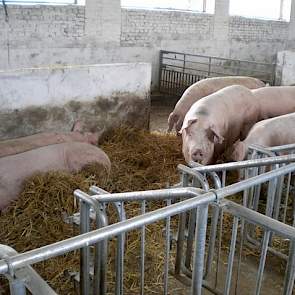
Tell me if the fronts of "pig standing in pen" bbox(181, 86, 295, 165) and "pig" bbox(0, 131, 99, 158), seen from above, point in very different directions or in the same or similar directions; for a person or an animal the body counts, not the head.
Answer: very different directions

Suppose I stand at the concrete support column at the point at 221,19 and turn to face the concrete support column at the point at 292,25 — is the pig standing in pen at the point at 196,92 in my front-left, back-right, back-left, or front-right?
back-right

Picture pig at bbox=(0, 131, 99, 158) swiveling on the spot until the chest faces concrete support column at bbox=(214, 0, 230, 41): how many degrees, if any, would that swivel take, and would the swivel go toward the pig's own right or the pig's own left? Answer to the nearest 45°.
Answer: approximately 45° to the pig's own left

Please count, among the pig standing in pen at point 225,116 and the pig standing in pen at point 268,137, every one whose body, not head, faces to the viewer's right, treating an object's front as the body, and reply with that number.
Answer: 0

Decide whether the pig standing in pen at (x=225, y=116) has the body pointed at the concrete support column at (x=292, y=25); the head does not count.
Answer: no

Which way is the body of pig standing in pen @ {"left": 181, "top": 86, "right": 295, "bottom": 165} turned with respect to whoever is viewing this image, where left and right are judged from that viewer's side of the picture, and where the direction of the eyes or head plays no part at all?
facing the viewer and to the left of the viewer

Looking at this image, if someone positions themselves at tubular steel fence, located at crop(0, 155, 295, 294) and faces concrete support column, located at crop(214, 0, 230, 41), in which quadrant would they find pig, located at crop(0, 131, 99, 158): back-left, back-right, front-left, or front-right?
front-left

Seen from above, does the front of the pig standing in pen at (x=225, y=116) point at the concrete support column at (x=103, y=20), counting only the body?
no

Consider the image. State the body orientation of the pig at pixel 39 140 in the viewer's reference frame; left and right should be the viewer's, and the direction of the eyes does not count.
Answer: facing to the right of the viewer

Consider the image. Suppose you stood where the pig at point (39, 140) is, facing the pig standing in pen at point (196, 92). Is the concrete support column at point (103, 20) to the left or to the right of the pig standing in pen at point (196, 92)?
left

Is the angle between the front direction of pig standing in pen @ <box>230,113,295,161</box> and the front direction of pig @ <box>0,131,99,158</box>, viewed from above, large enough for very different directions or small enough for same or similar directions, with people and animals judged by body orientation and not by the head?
very different directions

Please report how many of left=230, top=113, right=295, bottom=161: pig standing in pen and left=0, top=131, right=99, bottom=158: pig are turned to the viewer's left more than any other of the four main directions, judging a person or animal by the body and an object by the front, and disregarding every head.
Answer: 1
